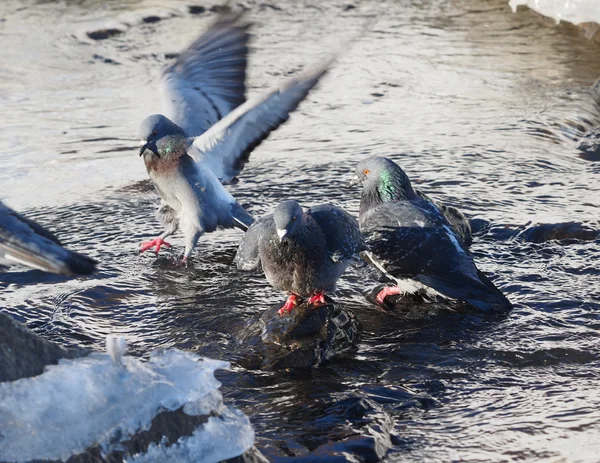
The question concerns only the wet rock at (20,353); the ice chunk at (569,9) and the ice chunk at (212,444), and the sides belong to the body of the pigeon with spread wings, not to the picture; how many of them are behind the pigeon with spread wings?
1

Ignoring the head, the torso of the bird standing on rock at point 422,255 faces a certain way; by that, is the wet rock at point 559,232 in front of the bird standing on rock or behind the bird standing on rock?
behind

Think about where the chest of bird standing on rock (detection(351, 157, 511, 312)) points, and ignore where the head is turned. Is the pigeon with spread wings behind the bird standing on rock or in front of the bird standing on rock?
in front

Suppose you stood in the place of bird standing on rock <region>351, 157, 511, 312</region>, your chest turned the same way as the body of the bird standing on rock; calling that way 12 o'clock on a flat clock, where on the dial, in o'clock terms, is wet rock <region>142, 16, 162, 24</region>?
The wet rock is roughly at 2 o'clock from the bird standing on rock.

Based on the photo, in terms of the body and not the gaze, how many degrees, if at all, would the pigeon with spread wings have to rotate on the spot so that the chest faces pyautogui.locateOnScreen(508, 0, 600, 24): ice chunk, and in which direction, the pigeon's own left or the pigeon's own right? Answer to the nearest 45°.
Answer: approximately 180°

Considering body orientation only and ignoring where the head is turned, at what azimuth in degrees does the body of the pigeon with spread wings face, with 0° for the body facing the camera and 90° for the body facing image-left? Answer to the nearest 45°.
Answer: approximately 45°

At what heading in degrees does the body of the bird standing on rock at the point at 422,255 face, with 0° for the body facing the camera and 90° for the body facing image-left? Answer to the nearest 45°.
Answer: approximately 90°

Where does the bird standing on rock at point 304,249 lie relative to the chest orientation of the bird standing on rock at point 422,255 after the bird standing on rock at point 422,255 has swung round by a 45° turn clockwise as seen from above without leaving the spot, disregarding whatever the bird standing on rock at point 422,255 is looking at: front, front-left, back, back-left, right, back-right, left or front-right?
left

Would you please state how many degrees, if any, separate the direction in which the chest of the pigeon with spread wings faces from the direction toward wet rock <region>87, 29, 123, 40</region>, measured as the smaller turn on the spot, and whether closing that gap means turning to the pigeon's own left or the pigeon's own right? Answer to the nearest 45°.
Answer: approximately 135° to the pigeon's own right

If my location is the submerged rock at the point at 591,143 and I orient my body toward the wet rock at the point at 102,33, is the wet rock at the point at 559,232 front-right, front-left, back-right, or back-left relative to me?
back-left

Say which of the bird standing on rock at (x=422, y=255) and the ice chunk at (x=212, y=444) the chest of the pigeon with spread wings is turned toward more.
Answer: the ice chunk

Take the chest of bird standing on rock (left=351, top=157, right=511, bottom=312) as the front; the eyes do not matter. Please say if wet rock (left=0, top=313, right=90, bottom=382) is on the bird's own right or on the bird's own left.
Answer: on the bird's own left

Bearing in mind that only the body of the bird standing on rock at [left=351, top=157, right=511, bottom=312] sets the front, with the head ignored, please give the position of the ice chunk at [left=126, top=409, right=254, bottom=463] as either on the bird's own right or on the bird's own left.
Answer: on the bird's own left

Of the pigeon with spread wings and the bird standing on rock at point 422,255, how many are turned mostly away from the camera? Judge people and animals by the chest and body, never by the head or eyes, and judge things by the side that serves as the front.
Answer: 0

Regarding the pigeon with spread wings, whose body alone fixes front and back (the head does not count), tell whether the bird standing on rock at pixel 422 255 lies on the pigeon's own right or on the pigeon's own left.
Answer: on the pigeon's own left

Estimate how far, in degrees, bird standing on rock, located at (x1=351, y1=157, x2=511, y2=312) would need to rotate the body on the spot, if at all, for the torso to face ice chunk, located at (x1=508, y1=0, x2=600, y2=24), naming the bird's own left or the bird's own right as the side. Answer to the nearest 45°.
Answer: approximately 90° to the bird's own right
